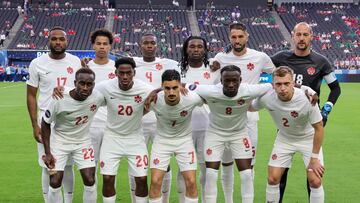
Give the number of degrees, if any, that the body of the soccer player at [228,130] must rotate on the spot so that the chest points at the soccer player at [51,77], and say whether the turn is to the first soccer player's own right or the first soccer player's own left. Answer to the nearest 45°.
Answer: approximately 90° to the first soccer player's own right

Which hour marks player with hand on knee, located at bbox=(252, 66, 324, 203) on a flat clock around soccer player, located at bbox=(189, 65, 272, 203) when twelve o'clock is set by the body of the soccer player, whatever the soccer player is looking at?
The player with hand on knee is roughly at 9 o'clock from the soccer player.

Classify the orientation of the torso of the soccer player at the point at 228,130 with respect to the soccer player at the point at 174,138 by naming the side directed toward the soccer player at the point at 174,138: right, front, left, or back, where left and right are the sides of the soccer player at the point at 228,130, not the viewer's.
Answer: right

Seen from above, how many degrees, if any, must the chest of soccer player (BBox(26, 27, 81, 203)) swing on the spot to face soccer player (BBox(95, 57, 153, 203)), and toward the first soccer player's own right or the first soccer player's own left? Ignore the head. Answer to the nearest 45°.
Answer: approximately 45° to the first soccer player's own left

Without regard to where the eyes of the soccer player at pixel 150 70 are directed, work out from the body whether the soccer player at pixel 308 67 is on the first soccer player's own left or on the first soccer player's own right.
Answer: on the first soccer player's own left

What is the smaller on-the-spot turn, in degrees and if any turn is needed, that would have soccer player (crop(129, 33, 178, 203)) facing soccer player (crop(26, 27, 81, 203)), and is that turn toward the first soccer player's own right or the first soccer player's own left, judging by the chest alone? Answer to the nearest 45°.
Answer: approximately 90° to the first soccer player's own right

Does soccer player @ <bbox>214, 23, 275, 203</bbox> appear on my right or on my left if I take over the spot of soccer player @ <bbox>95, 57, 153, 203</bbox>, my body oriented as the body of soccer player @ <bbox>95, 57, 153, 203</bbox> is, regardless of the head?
on my left

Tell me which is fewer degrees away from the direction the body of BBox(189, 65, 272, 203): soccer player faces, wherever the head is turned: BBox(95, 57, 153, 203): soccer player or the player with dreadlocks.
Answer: the soccer player

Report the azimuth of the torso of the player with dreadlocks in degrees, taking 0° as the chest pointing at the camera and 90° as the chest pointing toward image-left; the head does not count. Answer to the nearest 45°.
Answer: approximately 0°

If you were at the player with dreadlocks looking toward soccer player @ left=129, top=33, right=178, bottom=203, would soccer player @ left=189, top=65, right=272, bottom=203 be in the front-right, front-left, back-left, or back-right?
back-left
